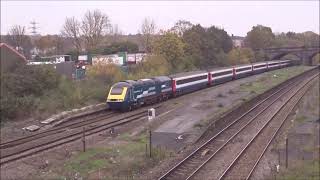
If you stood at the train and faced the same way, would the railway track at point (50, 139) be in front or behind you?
in front

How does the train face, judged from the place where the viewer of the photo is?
facing the viewer and to the left of the viewer

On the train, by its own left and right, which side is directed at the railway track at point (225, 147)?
left

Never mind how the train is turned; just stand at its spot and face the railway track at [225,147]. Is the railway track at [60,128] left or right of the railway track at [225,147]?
right

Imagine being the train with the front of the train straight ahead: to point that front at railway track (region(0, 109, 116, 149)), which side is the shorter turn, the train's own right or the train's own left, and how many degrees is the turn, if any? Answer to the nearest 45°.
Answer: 0° — it already faces it
